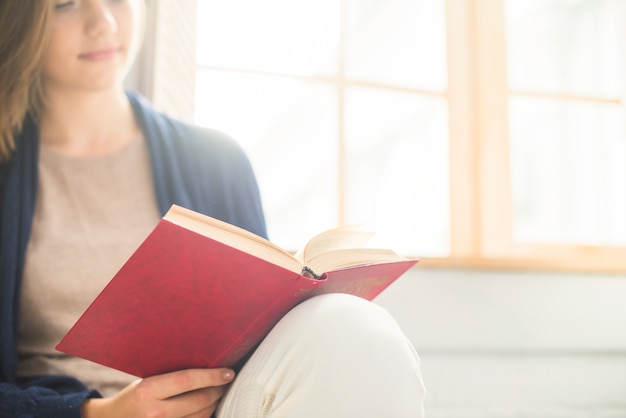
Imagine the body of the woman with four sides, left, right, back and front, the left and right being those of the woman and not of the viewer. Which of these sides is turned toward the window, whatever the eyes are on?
left

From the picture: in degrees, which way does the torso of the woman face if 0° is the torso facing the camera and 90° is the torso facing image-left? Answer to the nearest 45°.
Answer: approximately 315°
